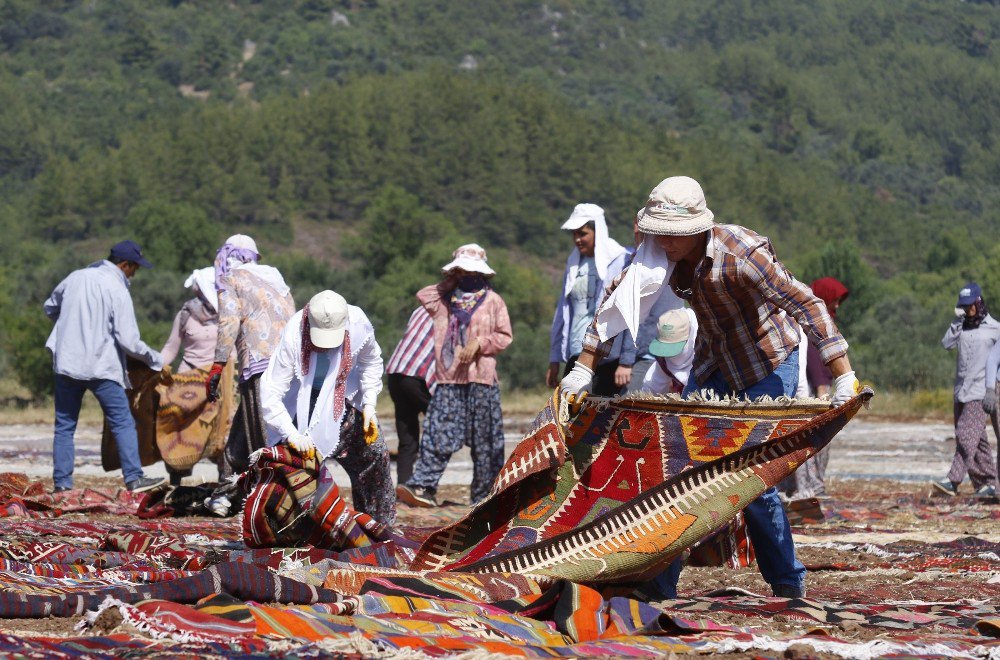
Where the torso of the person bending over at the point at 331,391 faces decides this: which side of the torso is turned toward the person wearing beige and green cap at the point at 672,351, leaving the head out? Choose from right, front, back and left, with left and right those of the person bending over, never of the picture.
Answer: left

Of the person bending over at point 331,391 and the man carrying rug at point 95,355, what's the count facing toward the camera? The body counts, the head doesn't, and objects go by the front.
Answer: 1

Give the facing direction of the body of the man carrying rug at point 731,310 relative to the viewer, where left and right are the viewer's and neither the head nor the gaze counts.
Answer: facing the viewer and to the left of the viewer

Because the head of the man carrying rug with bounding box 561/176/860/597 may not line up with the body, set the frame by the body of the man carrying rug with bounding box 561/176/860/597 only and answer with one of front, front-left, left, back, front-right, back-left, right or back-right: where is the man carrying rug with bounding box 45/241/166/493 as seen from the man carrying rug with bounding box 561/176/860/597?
right

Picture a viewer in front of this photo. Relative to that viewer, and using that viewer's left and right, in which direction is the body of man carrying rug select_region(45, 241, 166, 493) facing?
facing away from the viewer and to the right of the viewer

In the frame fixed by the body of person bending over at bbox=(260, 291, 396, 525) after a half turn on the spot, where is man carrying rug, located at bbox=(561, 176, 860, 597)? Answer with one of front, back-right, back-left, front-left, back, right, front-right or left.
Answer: back-right

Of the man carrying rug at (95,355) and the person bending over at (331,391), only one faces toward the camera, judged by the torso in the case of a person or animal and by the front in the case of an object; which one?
the person bending over

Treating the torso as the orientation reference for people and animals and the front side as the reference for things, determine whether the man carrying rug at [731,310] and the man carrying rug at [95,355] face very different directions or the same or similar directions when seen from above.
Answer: very different directions

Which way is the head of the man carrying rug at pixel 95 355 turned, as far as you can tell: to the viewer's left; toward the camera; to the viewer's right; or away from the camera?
to the viewer's right

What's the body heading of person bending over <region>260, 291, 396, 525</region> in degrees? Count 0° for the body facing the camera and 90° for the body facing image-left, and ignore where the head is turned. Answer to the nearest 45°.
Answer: approximately 0°

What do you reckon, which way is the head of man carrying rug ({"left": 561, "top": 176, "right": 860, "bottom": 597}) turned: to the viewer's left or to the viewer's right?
to the viewer's left

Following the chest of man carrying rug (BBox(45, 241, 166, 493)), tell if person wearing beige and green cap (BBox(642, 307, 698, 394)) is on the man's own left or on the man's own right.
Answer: on the man's own right

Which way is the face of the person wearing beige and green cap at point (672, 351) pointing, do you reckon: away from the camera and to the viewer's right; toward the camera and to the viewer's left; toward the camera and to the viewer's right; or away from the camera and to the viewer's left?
toward the camera and to the viewer's left
